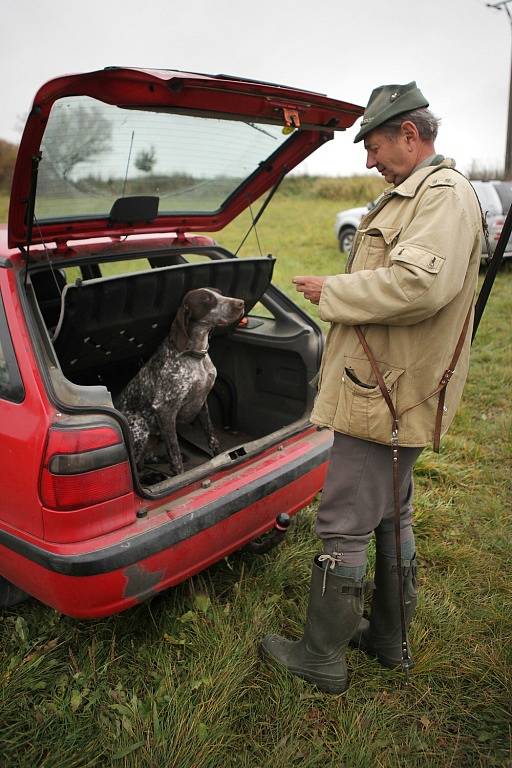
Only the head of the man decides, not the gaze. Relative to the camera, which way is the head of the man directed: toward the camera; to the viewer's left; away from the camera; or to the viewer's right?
to the viewer's left

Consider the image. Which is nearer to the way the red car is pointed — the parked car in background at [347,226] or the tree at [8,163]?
the tree

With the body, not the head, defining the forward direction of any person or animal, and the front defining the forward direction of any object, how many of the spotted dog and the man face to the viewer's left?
1

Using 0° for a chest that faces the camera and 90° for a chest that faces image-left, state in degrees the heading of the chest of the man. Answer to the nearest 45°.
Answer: approximately 90°

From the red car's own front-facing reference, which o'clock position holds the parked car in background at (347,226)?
The parked car in background is roughly at 2 o'clock from the red car.

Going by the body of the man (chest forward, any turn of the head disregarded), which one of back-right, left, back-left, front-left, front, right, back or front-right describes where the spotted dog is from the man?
front-right

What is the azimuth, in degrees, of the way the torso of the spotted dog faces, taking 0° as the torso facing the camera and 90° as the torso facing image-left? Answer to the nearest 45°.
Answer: approximately 315°

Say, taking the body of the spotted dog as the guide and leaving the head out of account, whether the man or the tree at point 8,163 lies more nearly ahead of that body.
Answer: the man

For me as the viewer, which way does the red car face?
facing away from the viewer and to the left of the viewer

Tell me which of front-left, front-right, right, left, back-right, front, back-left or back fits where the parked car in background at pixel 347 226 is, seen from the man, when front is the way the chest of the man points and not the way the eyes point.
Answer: right

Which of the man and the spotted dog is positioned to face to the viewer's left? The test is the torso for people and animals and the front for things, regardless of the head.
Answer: the man

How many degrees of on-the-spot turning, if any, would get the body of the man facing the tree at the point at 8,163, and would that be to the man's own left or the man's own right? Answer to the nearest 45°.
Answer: approximately 45° to the man's own right
